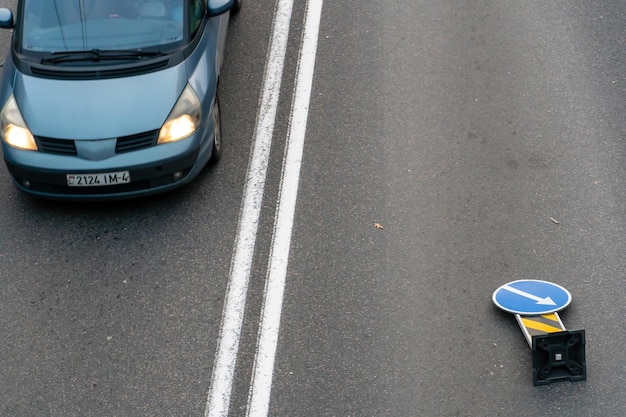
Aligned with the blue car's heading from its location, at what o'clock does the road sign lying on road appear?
The road sign lying on road is roughly at 10 o'clock from the blue car.

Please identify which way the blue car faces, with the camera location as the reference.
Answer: facing the viewer
